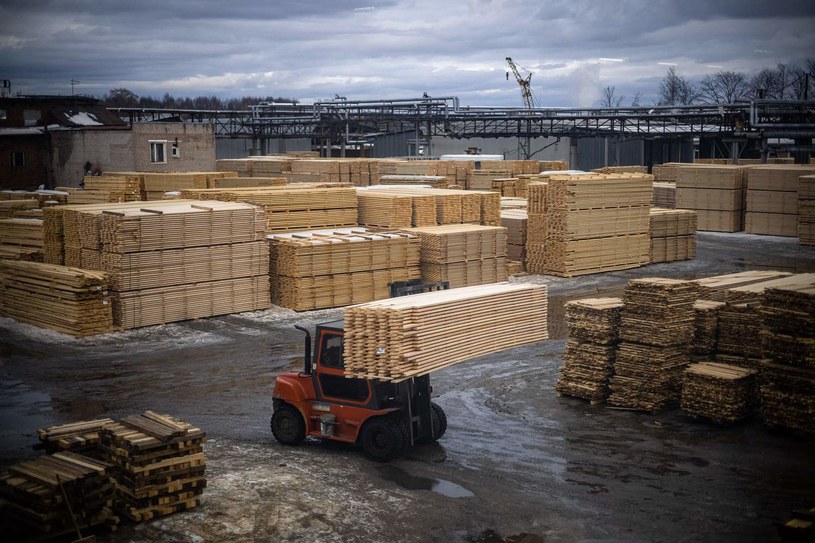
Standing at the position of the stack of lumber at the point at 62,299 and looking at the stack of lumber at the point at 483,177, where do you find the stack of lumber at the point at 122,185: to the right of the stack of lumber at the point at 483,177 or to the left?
left

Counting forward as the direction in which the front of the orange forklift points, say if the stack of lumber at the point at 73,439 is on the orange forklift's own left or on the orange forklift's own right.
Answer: on the orange forklift's own right

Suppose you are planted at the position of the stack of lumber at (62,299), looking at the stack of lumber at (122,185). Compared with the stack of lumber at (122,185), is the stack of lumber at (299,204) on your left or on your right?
right

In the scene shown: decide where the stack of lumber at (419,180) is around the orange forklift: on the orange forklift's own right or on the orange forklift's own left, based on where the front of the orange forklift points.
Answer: on the orange forklift's own left

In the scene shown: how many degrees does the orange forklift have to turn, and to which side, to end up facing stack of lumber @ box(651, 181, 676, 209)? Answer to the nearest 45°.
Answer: approximately 90° to its left

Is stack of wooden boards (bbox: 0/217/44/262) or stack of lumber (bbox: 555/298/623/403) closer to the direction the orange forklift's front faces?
the stack of lumber

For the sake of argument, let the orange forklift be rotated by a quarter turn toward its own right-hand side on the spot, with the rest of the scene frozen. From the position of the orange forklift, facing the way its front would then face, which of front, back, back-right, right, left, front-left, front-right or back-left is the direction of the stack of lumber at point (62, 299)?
right

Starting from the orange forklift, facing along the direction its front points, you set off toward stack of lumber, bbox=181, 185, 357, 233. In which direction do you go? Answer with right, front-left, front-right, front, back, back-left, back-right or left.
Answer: back-left

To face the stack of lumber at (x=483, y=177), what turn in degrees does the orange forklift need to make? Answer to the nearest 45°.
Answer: approximately 135° to its left

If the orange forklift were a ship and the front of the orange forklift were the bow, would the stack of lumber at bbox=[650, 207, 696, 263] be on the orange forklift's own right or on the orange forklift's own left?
on the orange forklift's own left

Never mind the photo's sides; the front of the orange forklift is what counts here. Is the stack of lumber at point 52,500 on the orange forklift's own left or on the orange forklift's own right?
on the orange forklift's own right

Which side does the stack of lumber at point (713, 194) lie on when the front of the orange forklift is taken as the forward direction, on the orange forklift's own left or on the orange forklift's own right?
on the orange forklift's own left

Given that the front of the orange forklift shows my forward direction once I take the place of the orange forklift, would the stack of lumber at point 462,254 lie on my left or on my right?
on my left

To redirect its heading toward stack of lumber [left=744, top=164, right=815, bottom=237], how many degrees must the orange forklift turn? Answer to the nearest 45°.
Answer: approximately 90° to its left

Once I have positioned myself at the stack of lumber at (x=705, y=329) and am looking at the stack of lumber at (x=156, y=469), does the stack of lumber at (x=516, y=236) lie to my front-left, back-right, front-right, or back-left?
back-right
